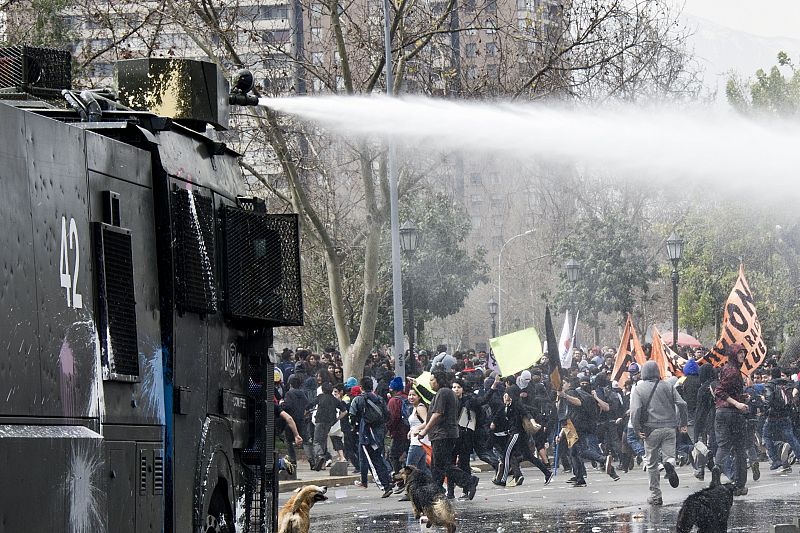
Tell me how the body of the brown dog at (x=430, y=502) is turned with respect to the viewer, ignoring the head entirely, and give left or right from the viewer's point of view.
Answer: facing away from the viewer and to the left of the viewer

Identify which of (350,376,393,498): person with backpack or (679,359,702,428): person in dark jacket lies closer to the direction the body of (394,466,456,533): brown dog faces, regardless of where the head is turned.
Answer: the person with backpack

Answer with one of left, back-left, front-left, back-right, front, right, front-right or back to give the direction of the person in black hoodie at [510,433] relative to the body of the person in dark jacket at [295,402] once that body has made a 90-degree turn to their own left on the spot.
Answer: back-left

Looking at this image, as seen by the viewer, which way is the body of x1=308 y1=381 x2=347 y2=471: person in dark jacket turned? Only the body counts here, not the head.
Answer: away from the camera

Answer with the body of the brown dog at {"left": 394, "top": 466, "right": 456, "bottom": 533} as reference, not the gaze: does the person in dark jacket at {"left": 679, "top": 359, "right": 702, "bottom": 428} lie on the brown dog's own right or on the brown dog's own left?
on the brown dog's own right

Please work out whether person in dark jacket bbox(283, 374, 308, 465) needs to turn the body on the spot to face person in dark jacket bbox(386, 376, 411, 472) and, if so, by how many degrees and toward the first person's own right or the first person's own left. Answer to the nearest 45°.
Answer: approximately 135° to the first person's own right

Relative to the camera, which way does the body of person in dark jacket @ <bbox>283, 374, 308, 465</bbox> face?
away from the camera

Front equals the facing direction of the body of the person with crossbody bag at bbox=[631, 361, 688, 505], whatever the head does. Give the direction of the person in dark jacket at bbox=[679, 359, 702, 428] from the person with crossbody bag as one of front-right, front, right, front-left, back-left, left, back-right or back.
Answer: front

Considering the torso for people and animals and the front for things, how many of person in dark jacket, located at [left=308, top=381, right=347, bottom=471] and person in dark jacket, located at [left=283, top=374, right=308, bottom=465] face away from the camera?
2
